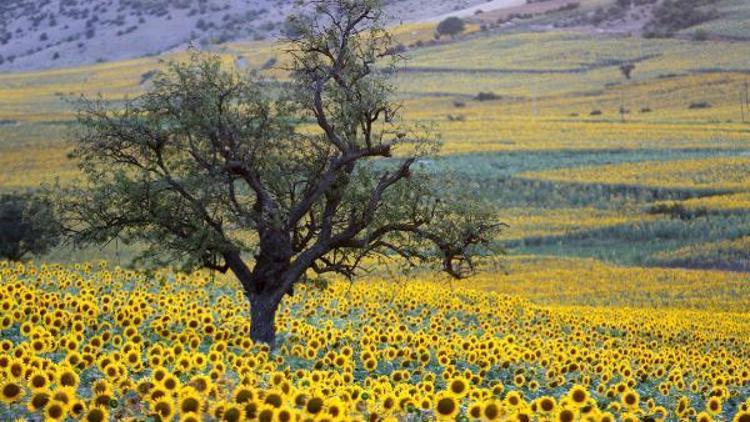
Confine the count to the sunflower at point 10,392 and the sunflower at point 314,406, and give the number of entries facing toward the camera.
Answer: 2

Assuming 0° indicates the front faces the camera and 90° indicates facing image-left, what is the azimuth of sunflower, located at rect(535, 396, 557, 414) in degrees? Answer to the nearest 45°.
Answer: approximately 0°

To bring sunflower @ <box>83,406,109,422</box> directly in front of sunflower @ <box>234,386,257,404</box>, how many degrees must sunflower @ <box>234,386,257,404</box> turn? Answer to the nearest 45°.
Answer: approximately 90° to its right

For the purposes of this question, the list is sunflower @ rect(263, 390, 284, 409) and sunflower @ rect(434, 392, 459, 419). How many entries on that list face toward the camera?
2

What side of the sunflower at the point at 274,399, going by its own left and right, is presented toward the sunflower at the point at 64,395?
right
